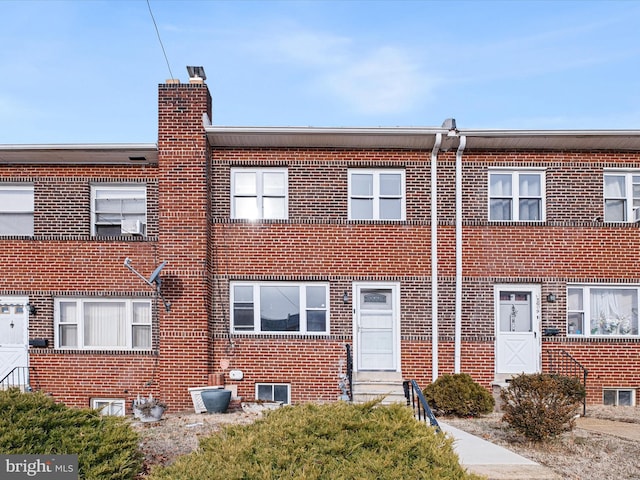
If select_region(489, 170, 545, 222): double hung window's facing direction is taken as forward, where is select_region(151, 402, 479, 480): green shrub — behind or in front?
in front

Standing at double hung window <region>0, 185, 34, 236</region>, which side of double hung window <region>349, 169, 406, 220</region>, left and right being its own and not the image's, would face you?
right

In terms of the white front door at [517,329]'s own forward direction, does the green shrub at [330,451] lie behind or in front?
in front

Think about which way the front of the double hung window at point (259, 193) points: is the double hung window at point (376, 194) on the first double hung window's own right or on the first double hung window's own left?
on the first double hung window's own left

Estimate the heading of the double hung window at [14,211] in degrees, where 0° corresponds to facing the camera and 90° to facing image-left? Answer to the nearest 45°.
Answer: approximately 0°

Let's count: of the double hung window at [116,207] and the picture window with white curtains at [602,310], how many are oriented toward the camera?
2

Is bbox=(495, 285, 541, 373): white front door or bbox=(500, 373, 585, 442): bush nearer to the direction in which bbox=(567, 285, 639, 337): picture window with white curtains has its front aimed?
the bush

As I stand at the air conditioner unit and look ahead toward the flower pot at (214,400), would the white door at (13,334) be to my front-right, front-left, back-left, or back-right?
back-right

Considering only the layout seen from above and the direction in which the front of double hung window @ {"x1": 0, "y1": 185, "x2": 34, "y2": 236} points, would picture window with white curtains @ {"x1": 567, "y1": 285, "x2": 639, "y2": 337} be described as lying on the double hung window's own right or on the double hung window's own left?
on the double hung window's own left
